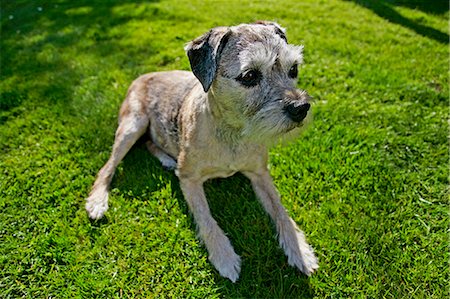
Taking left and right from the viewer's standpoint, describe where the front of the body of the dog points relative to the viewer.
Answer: facing the viewer and to the right of the viewer
